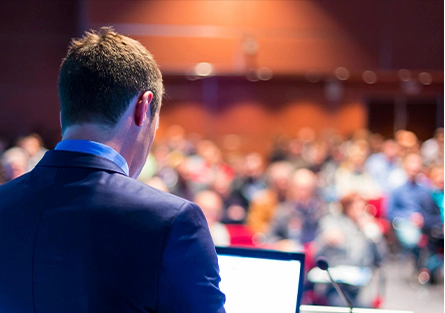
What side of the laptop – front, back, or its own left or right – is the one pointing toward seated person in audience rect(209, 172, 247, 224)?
back

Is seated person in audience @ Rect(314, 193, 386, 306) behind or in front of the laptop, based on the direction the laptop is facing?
behind

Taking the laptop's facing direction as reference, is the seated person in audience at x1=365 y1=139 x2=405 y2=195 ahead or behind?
behind

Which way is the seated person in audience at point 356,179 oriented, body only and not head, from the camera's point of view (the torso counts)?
toward the camera

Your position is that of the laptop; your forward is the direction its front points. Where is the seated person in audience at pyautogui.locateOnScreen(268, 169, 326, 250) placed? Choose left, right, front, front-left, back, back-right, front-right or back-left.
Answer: back

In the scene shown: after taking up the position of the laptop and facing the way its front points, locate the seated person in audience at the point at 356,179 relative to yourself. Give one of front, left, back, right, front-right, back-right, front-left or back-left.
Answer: back

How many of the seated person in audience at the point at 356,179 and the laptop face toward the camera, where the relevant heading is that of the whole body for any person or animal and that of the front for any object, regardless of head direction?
2

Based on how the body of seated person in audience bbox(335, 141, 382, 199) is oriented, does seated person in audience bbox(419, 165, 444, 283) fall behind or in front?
in front

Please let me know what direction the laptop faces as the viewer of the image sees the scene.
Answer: facing the viewer
